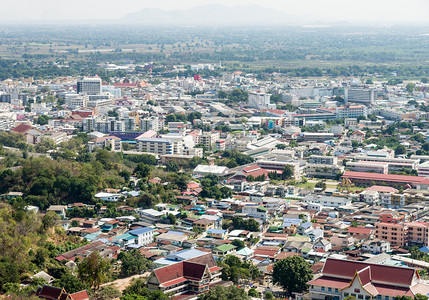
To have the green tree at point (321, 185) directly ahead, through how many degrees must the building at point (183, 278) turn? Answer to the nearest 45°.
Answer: approximately 90° to its left

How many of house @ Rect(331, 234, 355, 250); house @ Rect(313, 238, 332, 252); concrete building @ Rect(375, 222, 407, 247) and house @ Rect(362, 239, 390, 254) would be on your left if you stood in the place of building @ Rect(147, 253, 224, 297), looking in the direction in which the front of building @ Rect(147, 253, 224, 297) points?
4

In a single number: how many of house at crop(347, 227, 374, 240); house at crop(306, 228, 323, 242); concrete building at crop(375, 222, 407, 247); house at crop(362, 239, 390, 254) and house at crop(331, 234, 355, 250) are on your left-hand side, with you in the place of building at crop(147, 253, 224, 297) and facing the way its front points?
5

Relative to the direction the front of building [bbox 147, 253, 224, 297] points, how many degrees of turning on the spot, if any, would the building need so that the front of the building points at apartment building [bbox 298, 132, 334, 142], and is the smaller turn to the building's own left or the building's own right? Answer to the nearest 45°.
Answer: approximately 135° to the building's own left

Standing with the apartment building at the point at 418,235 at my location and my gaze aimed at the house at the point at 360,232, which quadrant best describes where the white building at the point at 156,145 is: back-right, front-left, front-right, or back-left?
front-right

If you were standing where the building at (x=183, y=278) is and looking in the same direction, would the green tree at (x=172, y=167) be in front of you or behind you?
behind

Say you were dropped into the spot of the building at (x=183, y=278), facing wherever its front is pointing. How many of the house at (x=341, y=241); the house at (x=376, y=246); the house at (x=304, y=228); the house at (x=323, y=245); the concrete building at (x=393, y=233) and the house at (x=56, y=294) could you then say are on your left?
5

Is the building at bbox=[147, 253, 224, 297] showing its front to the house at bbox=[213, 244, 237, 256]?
no

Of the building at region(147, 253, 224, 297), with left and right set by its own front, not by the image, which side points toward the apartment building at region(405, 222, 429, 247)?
left

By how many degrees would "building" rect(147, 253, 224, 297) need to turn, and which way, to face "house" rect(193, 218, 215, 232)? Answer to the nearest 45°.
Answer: approximately 135° to its left

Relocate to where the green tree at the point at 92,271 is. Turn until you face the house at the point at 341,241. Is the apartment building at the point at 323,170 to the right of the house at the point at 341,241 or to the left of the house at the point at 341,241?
left

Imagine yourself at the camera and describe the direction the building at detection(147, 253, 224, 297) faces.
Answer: facing the viewer and to the right of the viewer

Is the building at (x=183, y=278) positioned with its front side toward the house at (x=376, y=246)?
no

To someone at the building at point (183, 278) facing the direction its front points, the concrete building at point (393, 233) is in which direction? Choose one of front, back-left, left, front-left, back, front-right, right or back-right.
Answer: left

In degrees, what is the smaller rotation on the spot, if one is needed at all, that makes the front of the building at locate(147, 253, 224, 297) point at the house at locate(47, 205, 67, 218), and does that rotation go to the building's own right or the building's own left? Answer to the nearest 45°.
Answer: approximately 180°

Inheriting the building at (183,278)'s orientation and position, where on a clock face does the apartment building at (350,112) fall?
The apartment building is roughly at 8 o'clock from the building.
